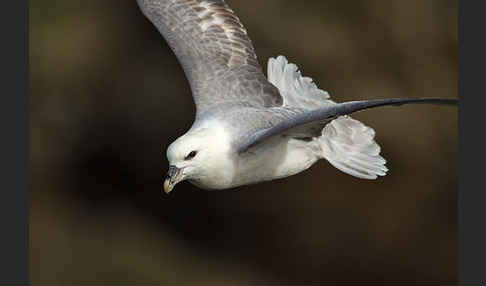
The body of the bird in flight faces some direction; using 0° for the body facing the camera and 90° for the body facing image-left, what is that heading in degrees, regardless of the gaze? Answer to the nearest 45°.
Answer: approximately 45°
